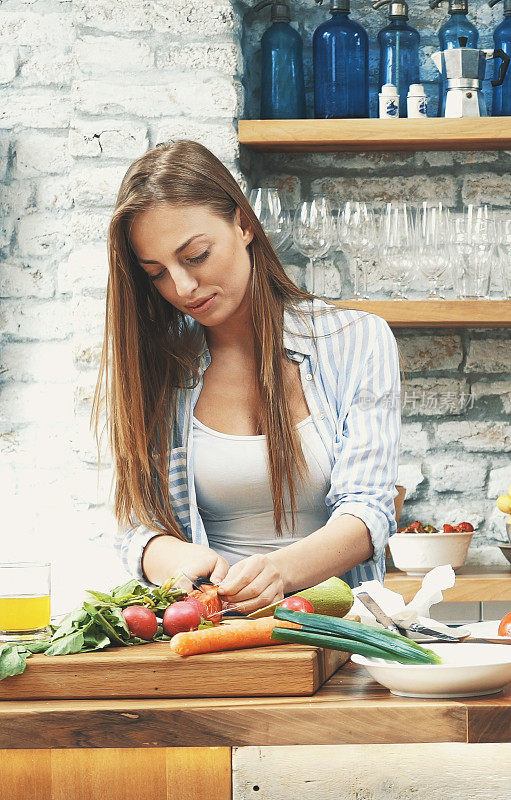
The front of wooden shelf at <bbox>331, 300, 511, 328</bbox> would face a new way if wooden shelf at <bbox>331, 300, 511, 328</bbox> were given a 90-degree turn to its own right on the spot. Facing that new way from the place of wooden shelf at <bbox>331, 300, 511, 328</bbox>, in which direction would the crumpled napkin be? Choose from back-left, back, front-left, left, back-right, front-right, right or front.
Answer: left

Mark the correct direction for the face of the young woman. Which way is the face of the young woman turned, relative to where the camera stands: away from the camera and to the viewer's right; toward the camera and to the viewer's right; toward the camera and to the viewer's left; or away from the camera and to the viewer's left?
toward the camera and to the viewer's left

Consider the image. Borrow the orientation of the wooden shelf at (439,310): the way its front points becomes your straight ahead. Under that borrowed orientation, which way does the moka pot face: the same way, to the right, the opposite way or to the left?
to the right

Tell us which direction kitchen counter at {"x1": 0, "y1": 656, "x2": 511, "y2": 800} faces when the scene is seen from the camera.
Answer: facing the viewer

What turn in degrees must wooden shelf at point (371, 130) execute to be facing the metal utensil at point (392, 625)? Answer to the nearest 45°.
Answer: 0° — it already faces it

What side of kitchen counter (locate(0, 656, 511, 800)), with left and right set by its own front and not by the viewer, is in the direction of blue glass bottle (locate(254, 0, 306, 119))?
back

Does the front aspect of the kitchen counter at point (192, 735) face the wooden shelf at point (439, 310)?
no

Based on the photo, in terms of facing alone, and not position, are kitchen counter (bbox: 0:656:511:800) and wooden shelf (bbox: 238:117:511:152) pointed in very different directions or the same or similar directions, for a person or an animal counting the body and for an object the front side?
same or similar directions

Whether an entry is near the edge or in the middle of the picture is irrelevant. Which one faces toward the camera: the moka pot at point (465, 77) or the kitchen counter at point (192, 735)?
the kitchen counter

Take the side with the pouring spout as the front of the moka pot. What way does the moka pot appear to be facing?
to the viewer's left

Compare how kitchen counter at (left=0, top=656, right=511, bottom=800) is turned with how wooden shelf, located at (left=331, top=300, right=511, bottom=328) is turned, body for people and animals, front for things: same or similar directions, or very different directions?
same or similar directions

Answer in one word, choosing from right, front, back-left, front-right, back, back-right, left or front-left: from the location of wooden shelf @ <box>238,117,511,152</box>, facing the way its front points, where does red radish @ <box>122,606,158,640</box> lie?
front

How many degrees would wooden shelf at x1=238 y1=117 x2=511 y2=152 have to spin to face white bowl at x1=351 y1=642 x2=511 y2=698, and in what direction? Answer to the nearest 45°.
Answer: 0° — it already faces it

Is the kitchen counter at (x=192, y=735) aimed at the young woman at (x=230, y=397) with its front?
no
